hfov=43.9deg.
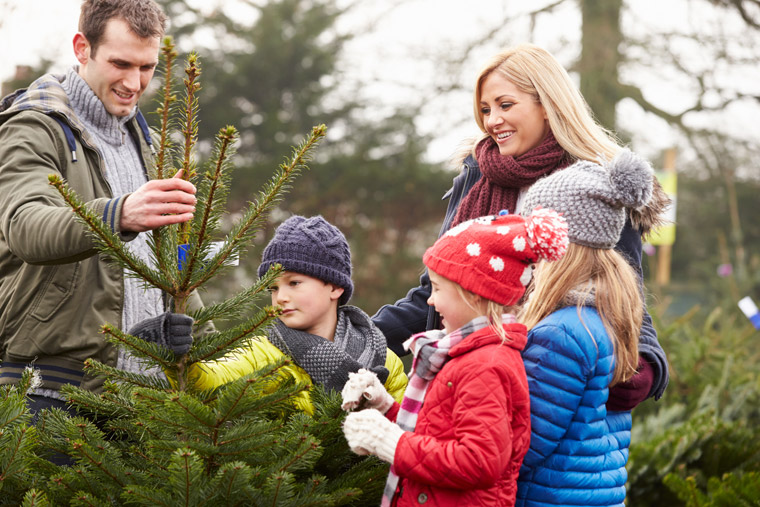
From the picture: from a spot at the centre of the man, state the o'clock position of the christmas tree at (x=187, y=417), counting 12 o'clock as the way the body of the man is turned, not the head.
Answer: The christmas tree is roughly at 1 o'clock from the man.

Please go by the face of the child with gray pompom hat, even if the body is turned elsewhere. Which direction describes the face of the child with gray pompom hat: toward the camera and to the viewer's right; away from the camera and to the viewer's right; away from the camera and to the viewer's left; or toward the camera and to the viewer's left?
away from the camera and to the viewer's left

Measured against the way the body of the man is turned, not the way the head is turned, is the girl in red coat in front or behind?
in front

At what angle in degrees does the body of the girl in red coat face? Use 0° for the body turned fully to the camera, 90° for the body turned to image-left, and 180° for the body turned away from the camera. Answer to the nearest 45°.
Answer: approximately 90°

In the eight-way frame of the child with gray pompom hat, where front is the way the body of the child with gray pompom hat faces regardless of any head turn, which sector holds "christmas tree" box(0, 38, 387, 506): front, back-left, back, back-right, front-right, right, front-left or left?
left

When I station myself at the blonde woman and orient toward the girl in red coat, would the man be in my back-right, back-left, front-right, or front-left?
front-right

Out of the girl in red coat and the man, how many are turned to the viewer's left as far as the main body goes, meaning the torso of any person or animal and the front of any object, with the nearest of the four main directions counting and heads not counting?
1

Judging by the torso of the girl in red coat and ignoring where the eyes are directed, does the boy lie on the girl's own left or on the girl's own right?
on the girl's own right

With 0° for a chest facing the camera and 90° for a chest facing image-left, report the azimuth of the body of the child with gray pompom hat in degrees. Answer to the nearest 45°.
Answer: approximately 135°

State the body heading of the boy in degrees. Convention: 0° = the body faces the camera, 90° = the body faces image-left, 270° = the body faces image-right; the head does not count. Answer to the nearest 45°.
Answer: approximately 45°

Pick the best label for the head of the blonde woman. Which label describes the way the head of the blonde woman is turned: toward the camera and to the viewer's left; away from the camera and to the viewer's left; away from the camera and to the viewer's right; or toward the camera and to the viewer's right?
toward the camera and to the viewer's left

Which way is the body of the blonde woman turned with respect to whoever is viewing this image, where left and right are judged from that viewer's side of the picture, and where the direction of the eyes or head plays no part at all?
facing the viewer and to the left of the viewer

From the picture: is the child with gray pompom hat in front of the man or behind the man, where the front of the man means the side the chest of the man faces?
in front

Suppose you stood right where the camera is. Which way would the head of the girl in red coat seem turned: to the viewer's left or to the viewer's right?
to the viewer's left

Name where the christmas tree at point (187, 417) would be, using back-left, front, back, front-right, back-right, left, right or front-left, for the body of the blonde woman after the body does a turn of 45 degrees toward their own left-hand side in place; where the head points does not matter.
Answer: front-right

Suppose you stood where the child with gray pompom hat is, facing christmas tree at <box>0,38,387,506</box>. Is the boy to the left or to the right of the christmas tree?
right

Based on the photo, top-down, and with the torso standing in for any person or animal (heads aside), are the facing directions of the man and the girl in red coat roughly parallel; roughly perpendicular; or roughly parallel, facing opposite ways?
roughly parallel, facing opposite ways

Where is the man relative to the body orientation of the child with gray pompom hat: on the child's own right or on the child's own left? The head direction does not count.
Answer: on the child's own left

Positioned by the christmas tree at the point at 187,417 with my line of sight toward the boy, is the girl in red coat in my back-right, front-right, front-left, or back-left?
front-right
